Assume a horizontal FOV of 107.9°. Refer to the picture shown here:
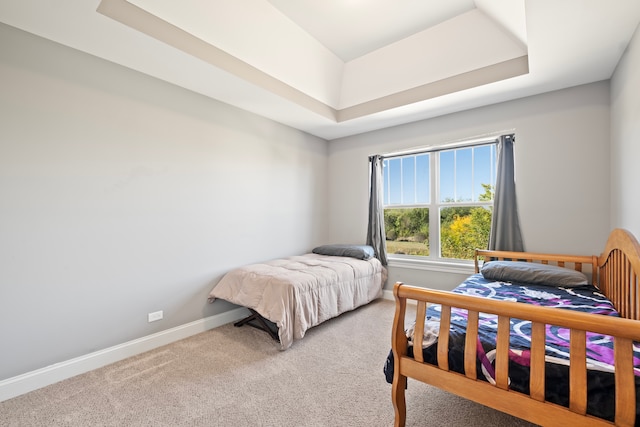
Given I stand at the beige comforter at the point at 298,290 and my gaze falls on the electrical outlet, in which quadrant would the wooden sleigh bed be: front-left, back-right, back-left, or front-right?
back-left

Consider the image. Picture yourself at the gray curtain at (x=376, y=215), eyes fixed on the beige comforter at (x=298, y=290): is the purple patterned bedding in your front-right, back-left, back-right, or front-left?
front-left

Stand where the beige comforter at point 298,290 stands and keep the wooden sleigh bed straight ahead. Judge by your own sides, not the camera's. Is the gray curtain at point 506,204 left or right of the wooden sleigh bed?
left

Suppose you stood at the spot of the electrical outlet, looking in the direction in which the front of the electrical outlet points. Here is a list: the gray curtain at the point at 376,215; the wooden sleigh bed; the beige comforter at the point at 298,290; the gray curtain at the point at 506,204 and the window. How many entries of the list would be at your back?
0

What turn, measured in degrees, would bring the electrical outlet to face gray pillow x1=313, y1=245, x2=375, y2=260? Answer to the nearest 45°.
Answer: approximately 45° to its left

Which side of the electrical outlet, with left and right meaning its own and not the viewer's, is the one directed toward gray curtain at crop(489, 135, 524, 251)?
front

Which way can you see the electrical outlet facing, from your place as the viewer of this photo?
facing the viewer and to the right of the viewer

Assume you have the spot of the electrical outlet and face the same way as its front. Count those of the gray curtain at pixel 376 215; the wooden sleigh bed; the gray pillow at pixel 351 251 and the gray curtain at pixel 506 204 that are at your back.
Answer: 0

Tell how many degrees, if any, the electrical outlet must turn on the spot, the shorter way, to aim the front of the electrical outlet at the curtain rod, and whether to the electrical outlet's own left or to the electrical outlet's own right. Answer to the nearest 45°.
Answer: approximately 45° to the electrical outlet's own left

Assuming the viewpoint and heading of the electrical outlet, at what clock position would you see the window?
The window is roughly at 11 o'clock from the electrical outlet.

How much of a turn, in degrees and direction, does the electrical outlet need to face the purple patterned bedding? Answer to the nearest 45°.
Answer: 0° — it already faces it

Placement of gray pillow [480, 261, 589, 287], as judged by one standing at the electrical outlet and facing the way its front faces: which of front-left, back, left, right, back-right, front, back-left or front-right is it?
front

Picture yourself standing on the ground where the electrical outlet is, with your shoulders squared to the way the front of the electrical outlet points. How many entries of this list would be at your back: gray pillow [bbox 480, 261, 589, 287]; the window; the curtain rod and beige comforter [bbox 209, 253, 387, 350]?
0

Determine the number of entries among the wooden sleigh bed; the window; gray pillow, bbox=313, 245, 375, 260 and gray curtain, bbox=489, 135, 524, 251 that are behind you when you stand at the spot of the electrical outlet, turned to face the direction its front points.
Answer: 0

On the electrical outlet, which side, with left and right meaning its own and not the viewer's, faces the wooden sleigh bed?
front

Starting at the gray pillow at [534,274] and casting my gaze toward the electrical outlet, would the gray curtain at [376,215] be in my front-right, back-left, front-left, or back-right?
front-right

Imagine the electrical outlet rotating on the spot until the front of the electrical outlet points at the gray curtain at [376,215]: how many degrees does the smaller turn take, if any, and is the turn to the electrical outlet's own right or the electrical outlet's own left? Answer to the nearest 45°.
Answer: approximately 45° to the electrical outlet's own left

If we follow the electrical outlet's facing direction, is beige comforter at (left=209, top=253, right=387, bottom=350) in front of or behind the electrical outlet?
in front

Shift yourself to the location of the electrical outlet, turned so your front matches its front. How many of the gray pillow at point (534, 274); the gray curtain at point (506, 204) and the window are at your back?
0
